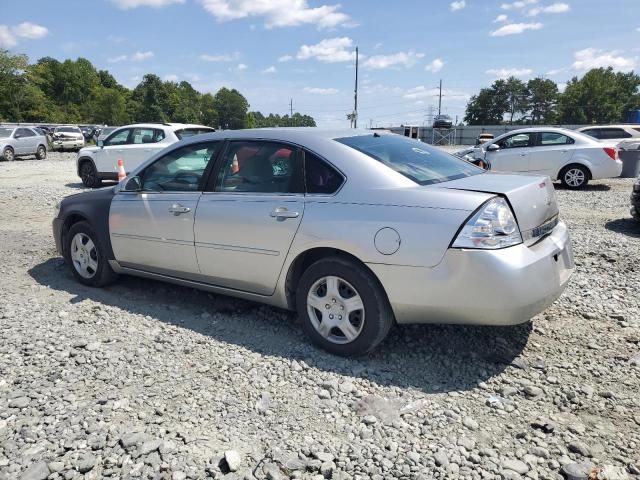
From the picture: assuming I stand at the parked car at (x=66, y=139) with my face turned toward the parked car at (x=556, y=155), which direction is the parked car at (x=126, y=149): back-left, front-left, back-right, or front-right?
front-right

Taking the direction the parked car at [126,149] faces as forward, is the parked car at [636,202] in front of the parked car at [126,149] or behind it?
behind

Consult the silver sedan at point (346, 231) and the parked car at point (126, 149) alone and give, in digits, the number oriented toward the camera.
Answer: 0

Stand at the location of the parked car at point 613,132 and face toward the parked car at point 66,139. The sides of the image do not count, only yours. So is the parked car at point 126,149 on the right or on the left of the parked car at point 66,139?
left

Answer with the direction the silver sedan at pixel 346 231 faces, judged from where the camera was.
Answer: facing away from the viewer and to the left of the viewer

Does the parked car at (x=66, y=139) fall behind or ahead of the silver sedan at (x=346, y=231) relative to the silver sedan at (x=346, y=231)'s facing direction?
ahead

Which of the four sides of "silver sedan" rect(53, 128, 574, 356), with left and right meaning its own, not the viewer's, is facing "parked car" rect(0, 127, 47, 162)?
front

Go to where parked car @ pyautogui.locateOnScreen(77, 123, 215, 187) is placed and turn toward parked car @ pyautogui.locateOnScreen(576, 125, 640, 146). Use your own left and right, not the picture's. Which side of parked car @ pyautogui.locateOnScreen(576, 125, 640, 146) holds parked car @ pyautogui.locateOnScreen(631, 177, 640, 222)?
right

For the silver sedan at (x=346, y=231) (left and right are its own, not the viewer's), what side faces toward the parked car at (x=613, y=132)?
right

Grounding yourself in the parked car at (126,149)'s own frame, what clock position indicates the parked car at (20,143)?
the parked car at (20,143) is roughly at 1 o'clock from the parked car at (126,149).
